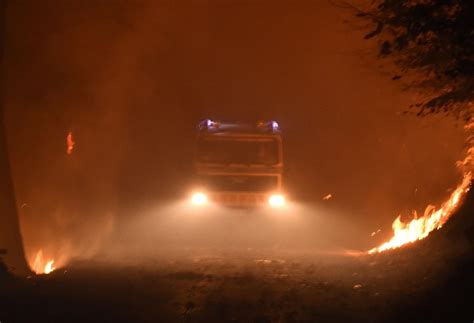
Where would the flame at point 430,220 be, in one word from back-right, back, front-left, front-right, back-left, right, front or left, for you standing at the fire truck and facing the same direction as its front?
front-left

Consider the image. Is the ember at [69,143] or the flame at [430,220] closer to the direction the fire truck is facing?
the flame

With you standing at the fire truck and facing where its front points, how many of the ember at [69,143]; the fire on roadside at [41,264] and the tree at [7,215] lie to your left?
0

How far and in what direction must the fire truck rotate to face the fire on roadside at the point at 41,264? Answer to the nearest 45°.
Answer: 0° — it already faces it

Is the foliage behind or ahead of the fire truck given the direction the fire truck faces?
ahead

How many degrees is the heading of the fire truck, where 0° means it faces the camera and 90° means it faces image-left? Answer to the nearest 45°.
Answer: approximately 0°

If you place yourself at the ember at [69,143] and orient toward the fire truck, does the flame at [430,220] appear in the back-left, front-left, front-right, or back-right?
front-right

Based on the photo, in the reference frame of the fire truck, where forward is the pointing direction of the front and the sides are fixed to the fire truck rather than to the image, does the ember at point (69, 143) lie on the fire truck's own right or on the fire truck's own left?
on the fire truck's own right

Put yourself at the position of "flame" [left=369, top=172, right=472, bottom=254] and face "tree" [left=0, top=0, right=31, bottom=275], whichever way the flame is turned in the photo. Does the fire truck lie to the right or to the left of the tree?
right

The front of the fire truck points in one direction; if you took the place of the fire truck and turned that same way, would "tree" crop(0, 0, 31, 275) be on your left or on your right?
on your right

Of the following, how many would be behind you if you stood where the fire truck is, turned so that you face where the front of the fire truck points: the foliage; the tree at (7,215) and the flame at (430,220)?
0
